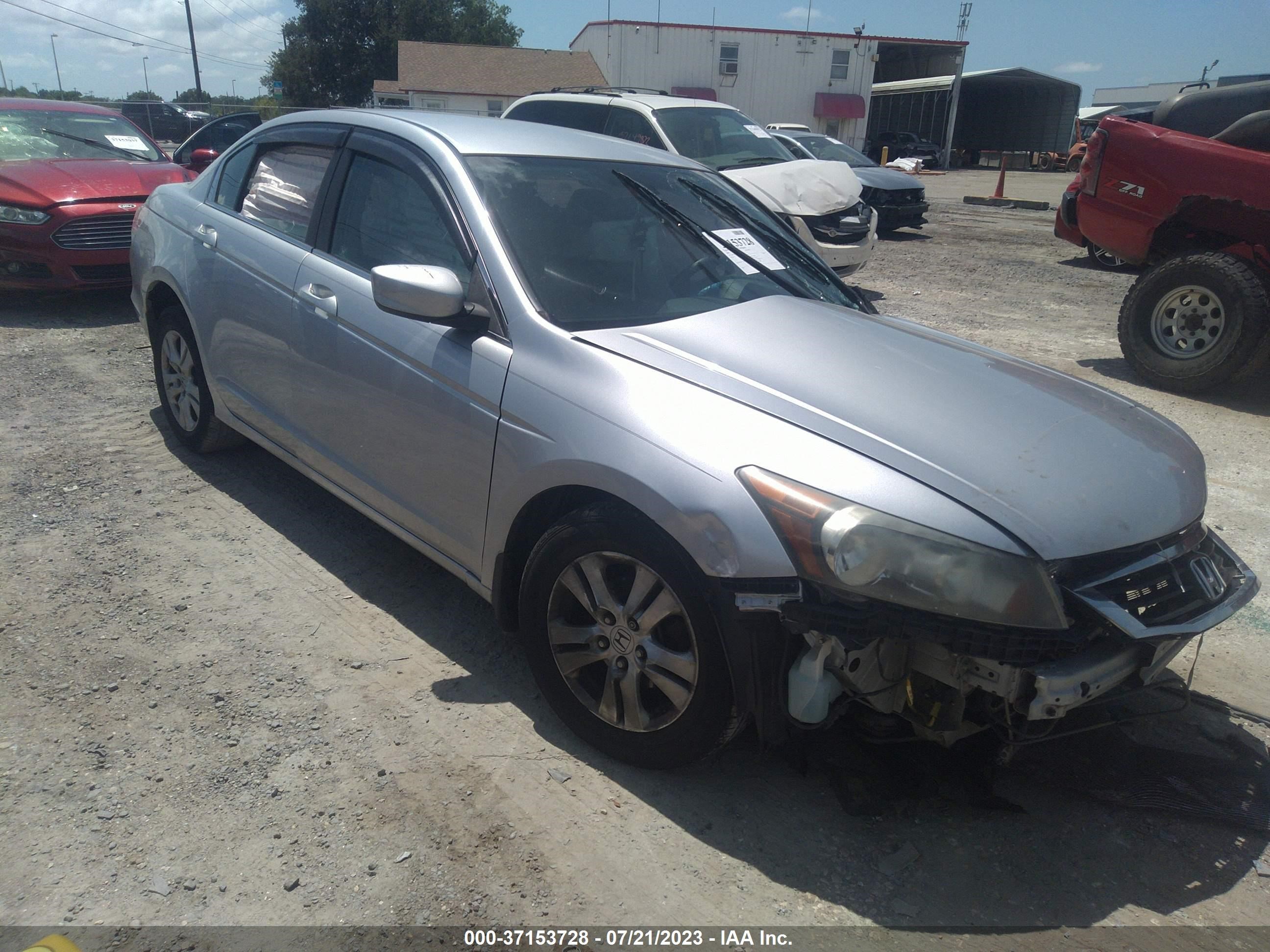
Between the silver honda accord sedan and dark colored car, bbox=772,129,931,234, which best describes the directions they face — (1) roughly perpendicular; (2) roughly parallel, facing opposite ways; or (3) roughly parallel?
roughly parallel

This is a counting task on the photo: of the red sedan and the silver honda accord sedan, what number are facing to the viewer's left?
0

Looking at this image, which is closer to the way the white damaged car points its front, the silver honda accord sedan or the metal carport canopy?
the silver honda accord sedan

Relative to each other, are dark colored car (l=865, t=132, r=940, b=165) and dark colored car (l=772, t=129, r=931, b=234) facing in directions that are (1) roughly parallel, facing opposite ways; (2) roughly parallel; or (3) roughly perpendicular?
roughly parallel

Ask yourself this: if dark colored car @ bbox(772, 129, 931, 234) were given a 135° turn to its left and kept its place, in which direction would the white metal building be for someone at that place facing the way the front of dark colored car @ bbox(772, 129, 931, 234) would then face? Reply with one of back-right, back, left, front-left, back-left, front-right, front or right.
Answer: front

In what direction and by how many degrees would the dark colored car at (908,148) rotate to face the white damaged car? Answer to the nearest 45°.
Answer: approximately 45° to its right

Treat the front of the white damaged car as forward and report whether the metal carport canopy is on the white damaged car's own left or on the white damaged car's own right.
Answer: on the white damaged car's own left

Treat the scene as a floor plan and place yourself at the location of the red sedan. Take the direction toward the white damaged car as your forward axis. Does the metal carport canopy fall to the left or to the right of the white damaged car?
left

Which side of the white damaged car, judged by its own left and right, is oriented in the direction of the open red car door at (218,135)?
back

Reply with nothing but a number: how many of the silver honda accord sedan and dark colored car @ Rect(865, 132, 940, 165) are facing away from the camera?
0

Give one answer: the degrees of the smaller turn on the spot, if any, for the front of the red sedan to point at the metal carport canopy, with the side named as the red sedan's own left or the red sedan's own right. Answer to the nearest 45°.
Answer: approximately 90° to the red sedan's own left

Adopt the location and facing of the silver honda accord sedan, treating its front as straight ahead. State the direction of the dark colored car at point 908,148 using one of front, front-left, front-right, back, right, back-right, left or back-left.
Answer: back-left

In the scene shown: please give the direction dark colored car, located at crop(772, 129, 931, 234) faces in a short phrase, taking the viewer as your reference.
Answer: facing the viewer and to the right of the viewer

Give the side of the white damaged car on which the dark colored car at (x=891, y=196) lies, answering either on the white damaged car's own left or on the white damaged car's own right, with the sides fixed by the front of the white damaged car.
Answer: on the white damaged car's own left

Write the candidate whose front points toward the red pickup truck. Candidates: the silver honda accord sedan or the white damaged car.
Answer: the white damaged car

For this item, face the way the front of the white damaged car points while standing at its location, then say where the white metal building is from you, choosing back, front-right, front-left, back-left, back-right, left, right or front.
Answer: back-left
